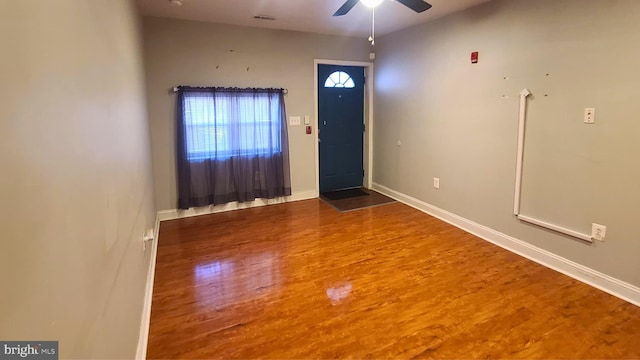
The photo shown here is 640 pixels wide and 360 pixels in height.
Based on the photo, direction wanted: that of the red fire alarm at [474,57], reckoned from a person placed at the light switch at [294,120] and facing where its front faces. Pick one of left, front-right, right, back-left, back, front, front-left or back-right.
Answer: front-left

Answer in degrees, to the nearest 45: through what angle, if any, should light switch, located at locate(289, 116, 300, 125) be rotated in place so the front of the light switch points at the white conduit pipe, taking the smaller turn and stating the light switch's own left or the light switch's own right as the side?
approximately 45° to the light switch's own left

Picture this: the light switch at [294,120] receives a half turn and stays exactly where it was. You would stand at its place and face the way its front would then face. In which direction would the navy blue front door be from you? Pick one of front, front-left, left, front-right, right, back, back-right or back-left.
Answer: front-right

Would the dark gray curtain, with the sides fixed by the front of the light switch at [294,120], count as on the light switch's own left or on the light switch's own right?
on the light switch's own right

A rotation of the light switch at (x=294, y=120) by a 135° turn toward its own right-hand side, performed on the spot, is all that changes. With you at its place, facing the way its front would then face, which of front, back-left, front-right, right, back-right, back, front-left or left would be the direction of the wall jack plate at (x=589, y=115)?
back

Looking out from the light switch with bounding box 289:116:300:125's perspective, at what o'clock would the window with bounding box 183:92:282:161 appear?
The window is roughly at 2 o'clock from the light switch.

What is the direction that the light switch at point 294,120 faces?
toward the camera

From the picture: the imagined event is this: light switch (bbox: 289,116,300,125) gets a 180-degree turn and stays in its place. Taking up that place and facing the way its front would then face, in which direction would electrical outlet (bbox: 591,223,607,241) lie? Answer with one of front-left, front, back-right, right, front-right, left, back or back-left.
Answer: back-right
